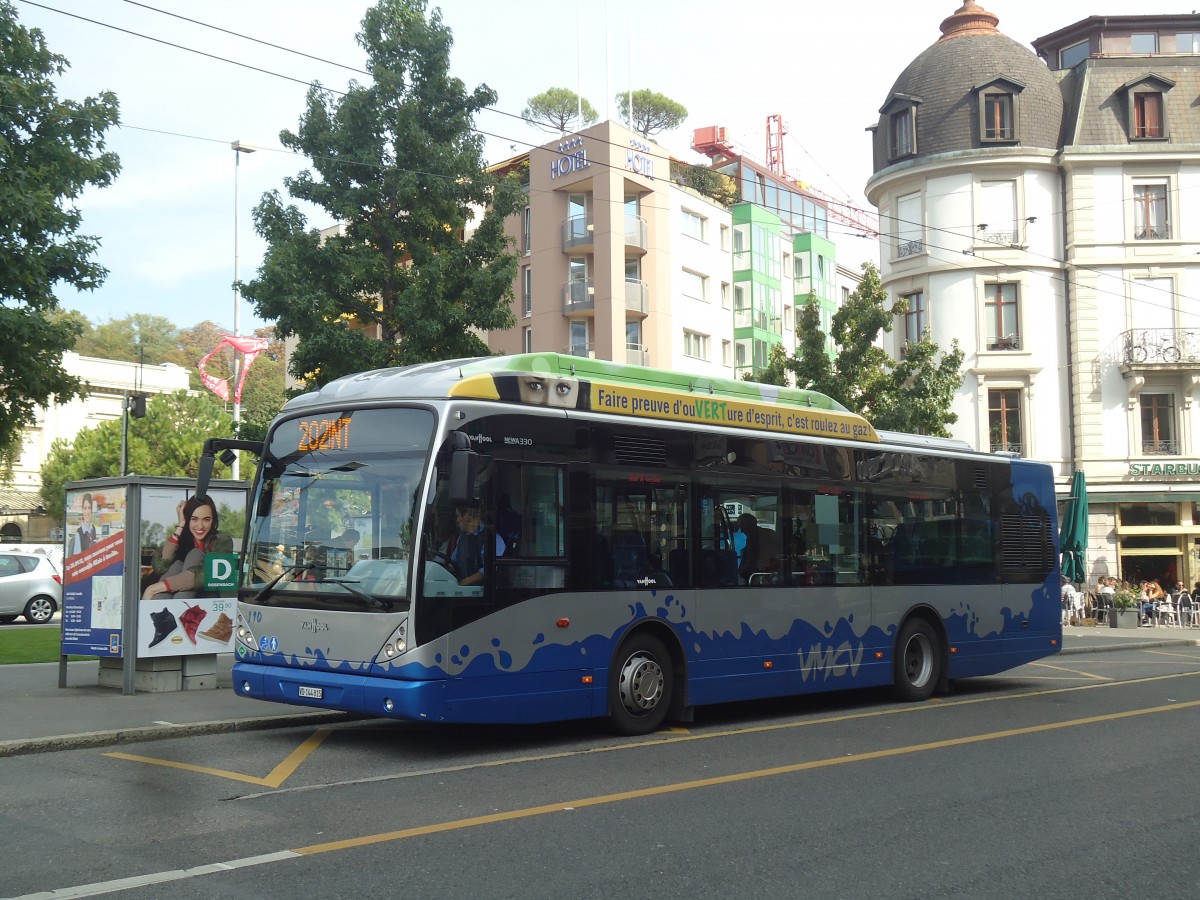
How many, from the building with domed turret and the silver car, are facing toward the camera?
1

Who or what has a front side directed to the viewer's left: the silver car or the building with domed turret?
the silver car

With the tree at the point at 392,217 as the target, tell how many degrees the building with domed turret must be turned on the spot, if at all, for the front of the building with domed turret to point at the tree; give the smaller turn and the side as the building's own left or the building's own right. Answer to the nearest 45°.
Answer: approximately 45° to the building's own right

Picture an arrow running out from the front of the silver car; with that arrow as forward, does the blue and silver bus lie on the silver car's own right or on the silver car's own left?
on the silver car's own left

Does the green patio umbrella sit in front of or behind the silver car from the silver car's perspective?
behind

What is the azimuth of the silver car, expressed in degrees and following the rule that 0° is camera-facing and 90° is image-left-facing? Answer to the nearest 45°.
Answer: approximately 90°

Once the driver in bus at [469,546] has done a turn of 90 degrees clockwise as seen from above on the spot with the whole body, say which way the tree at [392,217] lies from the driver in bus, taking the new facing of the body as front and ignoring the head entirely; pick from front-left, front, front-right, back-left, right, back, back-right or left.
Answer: front-right

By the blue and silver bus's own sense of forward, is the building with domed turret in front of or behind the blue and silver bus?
behind

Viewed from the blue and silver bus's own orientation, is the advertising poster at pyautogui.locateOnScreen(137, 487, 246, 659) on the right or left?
on its right

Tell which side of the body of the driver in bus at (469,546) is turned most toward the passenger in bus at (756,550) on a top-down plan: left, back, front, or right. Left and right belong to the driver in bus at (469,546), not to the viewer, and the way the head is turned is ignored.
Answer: back

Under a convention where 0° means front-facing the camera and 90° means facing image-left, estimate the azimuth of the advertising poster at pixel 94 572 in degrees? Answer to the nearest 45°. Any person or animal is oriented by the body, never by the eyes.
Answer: approximately 45°

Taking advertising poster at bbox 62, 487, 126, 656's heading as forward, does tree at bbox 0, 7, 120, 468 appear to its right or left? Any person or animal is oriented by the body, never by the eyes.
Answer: on its right
